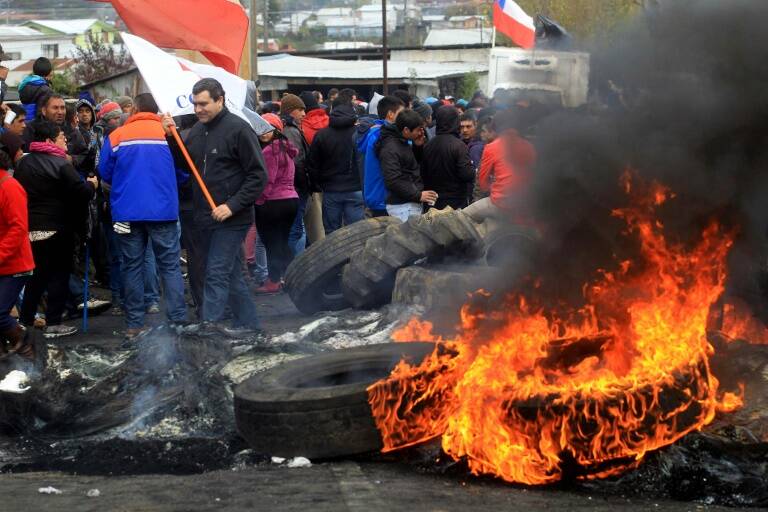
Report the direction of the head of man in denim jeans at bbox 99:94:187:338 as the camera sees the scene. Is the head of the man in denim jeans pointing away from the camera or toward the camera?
away from the camera

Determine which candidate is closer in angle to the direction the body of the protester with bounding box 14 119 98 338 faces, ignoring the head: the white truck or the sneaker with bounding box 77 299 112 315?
the sneaker

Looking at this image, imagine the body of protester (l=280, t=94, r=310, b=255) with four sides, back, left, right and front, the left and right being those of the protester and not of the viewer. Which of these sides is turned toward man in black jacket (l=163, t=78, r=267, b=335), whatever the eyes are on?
right
